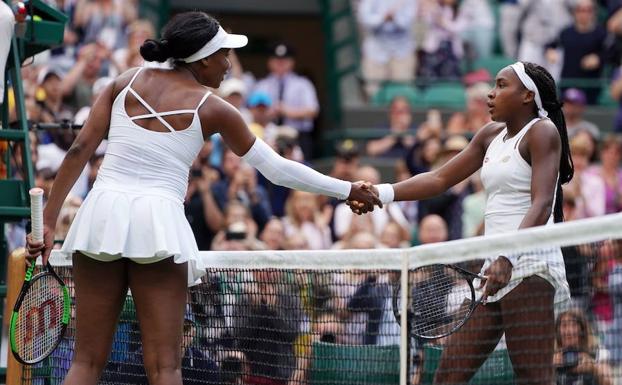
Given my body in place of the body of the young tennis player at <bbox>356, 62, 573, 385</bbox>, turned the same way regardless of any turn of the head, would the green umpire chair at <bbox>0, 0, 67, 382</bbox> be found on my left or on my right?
on my right

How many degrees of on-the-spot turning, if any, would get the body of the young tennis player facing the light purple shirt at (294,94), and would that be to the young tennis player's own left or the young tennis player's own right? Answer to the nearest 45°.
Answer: approximately 135° to the young tennis player's own right

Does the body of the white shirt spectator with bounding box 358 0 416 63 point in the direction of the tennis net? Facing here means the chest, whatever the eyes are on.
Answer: yes

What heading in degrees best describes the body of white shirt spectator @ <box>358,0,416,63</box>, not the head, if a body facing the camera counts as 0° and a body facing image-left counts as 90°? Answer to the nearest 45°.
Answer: approximately 0°

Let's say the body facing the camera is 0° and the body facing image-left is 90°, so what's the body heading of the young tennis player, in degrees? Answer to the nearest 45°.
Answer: approximately 45°

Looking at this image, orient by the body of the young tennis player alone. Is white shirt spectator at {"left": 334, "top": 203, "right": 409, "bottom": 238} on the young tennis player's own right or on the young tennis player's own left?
on the young tennis player's own right

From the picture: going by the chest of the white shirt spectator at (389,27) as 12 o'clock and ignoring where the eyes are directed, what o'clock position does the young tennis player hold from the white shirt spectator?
The young tennis player is roughly at 12 o'clock from the white shirt spectator.

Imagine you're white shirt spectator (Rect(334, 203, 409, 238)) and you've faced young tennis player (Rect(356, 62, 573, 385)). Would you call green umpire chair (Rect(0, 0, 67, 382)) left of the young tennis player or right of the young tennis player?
right
